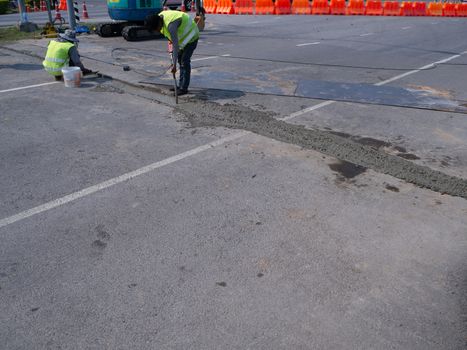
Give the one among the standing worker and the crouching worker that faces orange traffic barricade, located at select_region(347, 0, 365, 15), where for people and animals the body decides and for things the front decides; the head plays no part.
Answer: the crouching worker

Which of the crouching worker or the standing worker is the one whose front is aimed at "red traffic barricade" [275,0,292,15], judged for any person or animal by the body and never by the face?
the crouching worker

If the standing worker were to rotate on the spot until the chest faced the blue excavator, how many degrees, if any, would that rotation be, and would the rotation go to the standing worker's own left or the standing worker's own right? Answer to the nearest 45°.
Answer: approximately 90° to the standing worker's own right

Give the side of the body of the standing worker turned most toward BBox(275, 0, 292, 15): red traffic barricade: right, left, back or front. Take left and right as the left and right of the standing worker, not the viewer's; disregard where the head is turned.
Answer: right

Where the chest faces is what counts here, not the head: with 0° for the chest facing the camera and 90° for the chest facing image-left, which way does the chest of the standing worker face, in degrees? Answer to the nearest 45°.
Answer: approximately 90°

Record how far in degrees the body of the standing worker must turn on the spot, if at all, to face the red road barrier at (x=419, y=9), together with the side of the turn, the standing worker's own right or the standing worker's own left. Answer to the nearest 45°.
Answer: approximately 135° to the standing worker's own right

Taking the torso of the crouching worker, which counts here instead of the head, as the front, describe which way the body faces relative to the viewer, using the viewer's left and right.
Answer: facing away from the viewer and to the right of the viewer
